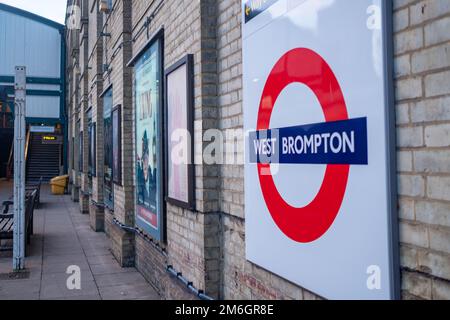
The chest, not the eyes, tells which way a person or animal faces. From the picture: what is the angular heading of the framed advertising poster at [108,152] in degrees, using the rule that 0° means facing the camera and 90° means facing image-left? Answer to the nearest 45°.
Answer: approximately 90°

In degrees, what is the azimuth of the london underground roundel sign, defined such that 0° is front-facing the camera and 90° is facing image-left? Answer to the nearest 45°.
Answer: approximately 45°

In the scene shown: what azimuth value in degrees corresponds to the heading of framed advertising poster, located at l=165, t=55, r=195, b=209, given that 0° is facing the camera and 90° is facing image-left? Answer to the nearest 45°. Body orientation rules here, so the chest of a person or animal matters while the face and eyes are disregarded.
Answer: approximately 90°

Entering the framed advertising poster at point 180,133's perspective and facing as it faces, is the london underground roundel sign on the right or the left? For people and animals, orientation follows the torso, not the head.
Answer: on its left

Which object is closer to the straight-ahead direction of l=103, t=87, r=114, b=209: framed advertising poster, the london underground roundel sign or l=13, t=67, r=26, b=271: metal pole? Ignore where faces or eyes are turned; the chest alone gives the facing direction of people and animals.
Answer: the metal pole

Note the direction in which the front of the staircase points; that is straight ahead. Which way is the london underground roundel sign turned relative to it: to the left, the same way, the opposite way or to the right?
to the right

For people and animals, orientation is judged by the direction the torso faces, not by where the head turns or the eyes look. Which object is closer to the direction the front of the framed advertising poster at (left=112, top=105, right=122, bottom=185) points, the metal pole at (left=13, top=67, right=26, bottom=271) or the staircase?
the metal pole

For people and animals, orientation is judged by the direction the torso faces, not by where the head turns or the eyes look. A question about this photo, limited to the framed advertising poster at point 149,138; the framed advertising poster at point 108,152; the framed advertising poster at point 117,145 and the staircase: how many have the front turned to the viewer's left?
3

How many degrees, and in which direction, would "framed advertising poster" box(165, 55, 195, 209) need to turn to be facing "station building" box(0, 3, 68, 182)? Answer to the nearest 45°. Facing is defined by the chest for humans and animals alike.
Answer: approximately 90° to its right

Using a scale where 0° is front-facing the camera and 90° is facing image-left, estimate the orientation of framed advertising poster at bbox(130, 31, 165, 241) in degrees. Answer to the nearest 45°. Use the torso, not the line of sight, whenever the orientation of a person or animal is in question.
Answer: approximately 90°

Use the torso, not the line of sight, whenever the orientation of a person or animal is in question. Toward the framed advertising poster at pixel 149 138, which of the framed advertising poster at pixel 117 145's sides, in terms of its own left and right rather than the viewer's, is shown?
left

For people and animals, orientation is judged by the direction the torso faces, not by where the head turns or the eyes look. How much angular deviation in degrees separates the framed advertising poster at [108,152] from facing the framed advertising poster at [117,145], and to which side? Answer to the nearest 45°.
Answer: approximately 90° to its left

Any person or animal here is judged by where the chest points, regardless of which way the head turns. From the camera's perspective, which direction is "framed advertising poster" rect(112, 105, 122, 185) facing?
to the viewer's left

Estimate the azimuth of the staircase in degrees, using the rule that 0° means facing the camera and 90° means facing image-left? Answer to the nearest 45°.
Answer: approximately 0°

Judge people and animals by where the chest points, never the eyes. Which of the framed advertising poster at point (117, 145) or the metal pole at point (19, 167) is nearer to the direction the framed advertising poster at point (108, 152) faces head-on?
the metal pole
